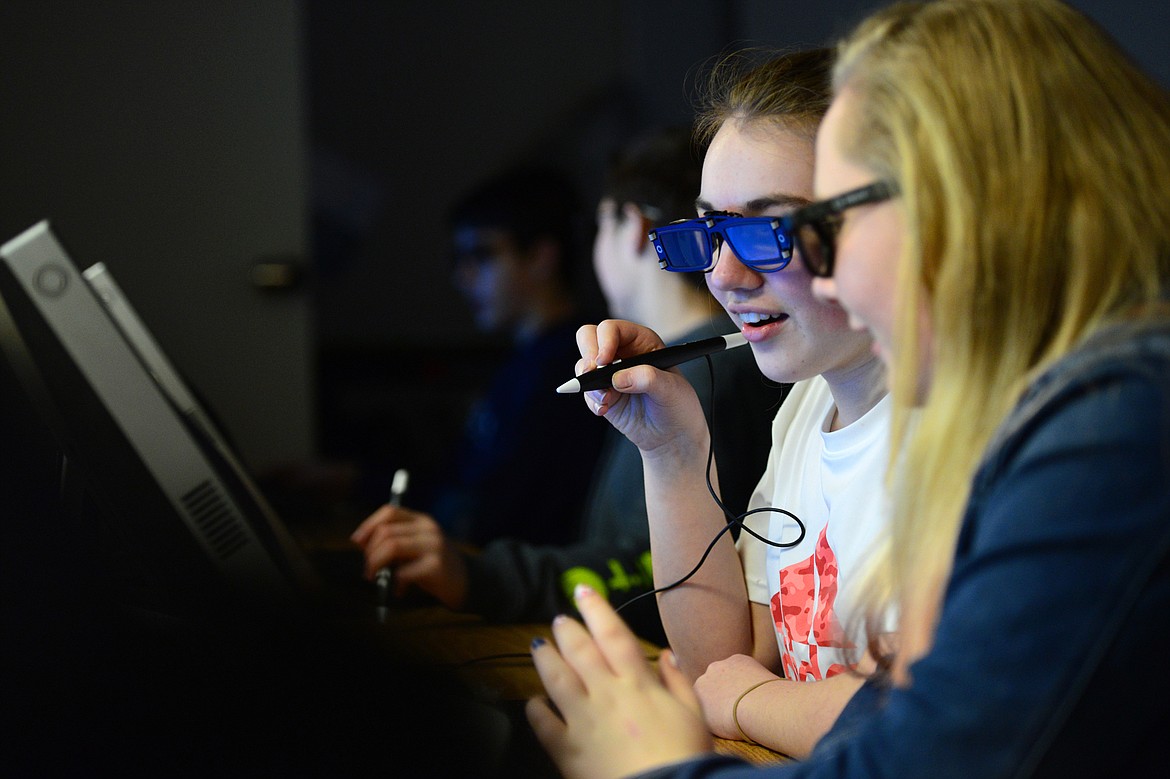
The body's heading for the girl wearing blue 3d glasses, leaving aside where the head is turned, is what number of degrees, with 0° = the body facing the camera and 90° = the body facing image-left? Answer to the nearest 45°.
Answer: approximately 45°

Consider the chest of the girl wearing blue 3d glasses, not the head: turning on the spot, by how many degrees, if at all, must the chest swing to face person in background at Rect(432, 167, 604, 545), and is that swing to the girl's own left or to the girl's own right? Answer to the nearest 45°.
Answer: approximately 135° to the girl's own right
